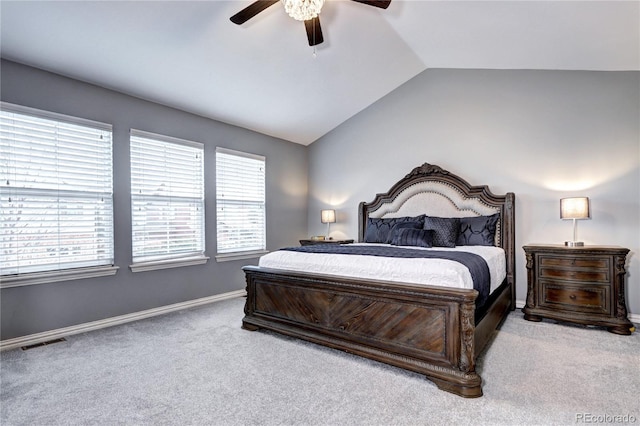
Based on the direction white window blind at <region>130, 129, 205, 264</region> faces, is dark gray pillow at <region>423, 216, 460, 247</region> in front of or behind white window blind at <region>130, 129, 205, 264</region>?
in front

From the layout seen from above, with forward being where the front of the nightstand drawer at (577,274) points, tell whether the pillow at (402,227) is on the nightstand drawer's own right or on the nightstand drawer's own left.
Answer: on the nightstand drawer's own right

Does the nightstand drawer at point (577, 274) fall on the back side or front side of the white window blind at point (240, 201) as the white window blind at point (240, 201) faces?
on the front side

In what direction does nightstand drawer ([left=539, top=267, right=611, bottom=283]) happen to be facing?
toward the camera

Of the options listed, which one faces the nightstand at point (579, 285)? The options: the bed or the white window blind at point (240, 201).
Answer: the white window blind

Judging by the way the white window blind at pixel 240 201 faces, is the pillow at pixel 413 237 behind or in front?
in front

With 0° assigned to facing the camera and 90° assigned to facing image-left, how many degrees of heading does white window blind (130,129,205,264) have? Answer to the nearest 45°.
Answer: approximately 315°

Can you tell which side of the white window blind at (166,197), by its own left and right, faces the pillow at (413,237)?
front

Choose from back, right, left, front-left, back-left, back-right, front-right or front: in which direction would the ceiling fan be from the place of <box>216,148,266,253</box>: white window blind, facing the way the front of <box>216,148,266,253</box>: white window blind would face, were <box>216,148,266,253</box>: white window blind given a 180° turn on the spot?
back-left

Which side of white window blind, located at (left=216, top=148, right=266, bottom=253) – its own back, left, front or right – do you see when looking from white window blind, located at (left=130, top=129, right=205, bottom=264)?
right

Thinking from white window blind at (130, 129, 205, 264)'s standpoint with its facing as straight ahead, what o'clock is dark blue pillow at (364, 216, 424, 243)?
The dark blue pillow is roughly at 11 o'clock from the white window blind.

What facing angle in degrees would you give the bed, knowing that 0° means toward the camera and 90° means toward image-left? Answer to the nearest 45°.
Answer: approximately 45°
